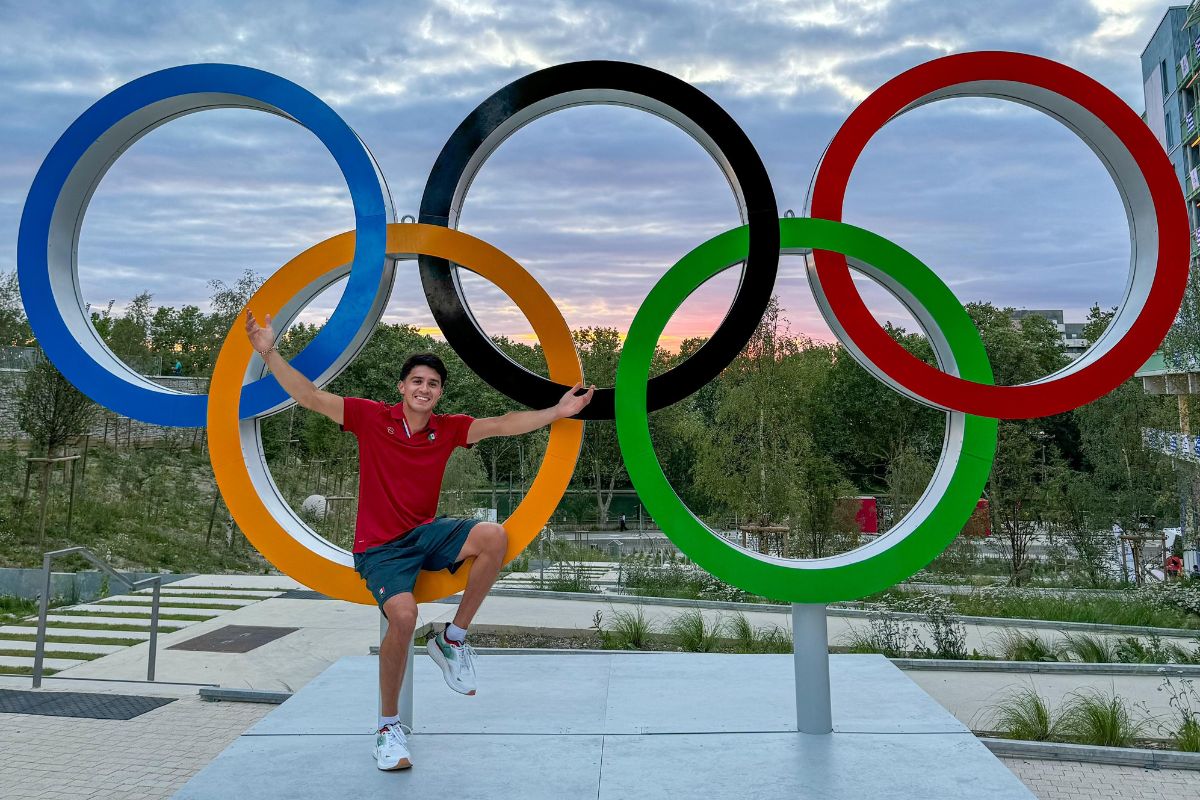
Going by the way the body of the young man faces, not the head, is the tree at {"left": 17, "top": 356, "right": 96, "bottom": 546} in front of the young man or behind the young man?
behind

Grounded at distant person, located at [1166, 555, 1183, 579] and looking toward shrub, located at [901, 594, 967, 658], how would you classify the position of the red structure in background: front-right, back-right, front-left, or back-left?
back-right

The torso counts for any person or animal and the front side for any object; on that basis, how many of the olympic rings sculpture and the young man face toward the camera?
2

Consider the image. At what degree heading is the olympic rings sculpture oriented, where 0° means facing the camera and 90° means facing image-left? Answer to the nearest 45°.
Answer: approximately 0°

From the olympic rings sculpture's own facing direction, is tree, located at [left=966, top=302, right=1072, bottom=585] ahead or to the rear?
to the rear

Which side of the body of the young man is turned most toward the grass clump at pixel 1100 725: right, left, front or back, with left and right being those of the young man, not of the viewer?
left

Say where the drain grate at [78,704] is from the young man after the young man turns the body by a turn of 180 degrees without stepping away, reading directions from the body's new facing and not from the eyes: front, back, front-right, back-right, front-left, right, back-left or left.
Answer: front-left
